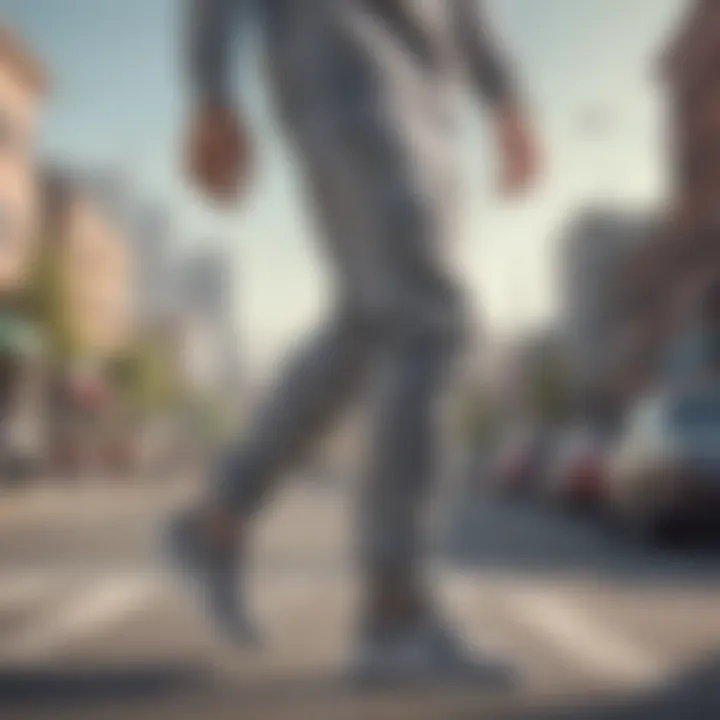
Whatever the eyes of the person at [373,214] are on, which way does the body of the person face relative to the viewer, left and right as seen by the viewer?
facing to the right of the viewer
